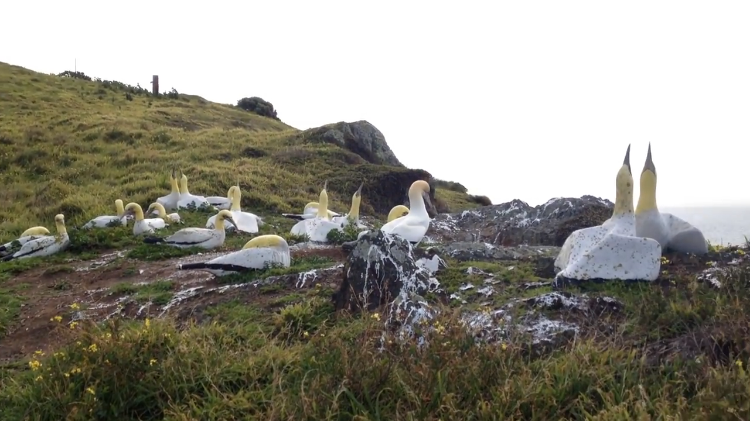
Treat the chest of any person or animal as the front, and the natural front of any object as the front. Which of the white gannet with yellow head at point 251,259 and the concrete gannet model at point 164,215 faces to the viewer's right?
the white gannet with yellow head

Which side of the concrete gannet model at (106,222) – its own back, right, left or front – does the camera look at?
right

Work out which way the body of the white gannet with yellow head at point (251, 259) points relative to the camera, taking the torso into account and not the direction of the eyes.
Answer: to the viewer's right

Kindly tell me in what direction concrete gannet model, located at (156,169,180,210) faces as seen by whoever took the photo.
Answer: facing to the right of the viewer

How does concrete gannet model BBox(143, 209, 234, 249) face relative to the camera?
to the viewer's right

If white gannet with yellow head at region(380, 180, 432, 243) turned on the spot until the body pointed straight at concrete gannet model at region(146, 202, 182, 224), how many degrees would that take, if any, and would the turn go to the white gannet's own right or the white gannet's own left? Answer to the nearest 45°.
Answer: approximately 135° to the white gannet's own left
